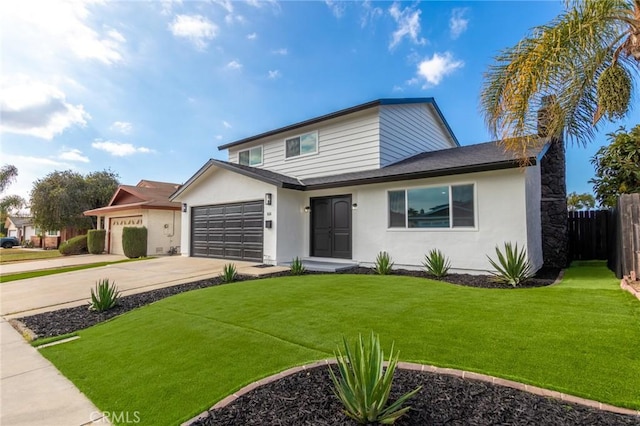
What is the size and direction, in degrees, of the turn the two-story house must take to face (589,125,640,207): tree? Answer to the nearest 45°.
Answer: approximately 135° to its left

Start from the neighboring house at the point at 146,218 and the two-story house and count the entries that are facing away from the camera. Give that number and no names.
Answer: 0

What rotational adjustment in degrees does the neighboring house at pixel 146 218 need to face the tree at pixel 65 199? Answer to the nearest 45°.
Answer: approximately 90° to its right

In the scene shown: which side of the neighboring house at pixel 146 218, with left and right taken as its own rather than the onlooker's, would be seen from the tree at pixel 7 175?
right

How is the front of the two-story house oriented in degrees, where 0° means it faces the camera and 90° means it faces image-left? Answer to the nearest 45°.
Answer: approximately 45°

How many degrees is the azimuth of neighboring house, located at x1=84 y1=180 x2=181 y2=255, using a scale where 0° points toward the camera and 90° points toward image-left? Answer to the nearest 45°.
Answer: approximately 45°

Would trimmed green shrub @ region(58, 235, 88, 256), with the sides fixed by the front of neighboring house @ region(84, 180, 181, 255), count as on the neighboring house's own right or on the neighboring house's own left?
on the neighboring house's own right

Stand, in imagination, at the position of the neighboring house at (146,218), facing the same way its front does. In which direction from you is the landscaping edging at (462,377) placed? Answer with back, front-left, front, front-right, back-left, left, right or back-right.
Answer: front-left

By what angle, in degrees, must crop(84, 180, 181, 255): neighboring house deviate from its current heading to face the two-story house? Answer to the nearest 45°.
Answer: approximately 90° to its left

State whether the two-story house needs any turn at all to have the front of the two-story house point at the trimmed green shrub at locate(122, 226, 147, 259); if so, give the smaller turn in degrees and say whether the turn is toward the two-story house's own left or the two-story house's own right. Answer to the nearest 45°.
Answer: approximately 45° to the two-story house's own right

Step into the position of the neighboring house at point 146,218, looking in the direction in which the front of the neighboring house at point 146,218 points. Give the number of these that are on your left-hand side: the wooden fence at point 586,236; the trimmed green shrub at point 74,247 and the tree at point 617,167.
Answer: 2

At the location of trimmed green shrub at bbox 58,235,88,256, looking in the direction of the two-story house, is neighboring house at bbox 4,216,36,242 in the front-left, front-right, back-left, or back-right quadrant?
back-left
